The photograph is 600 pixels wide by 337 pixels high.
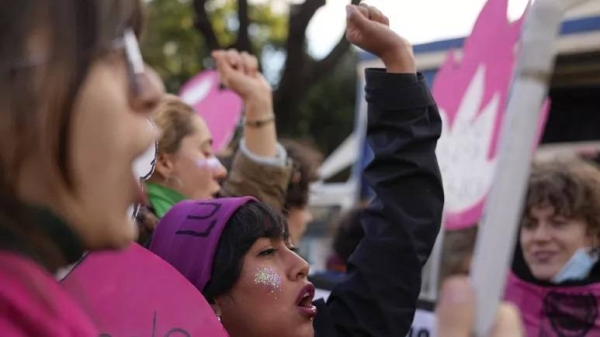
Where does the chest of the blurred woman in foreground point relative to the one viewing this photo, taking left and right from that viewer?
facing to the right of the viewer

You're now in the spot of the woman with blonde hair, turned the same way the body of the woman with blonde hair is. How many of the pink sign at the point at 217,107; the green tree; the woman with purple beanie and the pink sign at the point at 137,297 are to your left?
2

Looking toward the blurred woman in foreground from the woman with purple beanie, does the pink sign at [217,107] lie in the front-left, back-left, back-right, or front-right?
back-right

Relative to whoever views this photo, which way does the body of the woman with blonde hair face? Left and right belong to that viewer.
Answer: facing to the right of the viewer

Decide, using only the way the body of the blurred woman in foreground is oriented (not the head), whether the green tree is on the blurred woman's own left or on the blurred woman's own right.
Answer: on the blurred woman's own left

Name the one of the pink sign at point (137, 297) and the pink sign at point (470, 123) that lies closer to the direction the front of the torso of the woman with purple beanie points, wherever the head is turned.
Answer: the pink sign at point (470, 123)

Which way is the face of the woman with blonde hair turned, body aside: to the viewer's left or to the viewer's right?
to the viewer's right

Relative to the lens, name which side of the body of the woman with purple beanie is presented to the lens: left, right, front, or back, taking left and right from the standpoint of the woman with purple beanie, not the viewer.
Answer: right

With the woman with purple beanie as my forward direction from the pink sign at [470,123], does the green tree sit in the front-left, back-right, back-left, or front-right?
back-right

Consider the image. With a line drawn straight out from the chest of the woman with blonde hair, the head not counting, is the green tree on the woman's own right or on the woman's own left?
on the woman's own left

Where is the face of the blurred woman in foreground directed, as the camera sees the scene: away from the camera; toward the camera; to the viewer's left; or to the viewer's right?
to the viewer's right
